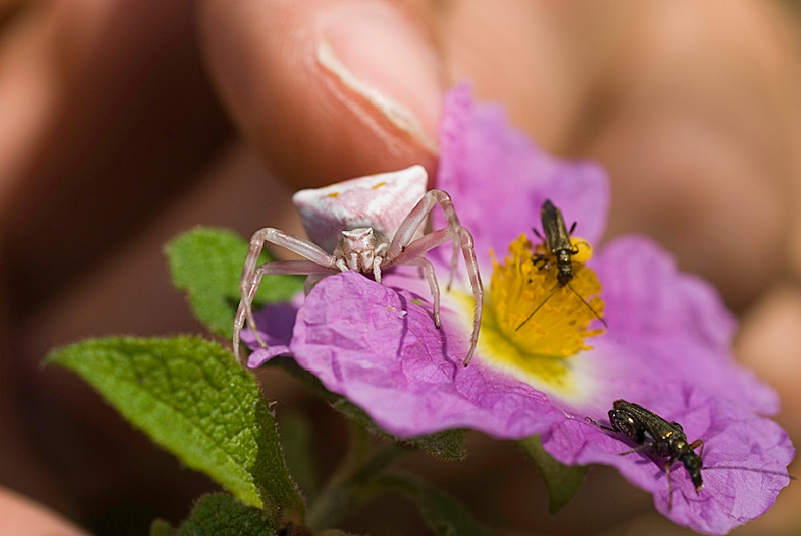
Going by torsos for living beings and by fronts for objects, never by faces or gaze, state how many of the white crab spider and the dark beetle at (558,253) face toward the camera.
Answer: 2

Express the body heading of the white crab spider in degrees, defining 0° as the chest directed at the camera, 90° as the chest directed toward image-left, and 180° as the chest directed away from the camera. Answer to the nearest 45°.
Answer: approximately 0°

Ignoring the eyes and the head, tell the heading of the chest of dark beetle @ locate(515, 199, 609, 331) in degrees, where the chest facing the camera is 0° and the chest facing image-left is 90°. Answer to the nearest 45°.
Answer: approximately 0°

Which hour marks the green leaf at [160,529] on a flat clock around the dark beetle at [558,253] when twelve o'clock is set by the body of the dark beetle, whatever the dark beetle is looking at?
The green leaf is roughly at 2 o'clock from the dark beetle.
